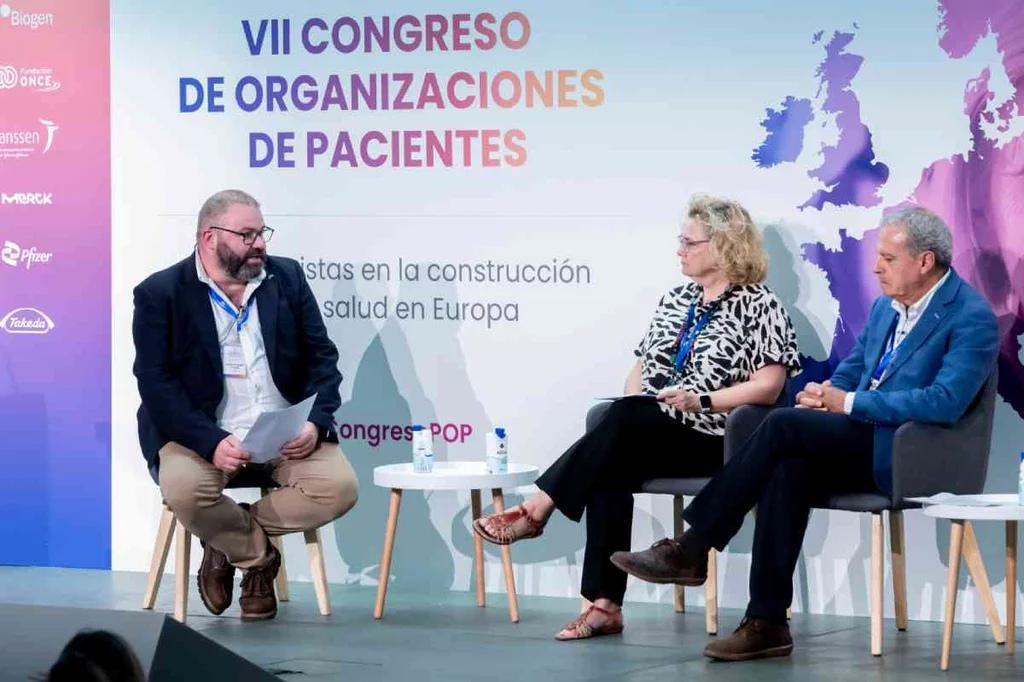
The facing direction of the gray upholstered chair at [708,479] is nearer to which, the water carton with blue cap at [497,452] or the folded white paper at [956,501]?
the water carton with blue cap

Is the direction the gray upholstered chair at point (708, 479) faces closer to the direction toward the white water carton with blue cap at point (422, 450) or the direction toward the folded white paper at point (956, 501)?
the white water carton with blue cap

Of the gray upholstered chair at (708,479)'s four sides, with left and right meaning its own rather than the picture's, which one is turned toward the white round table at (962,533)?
left

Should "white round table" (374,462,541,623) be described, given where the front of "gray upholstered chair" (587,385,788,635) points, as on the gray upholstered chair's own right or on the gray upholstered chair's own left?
on the gray upholstered chair's own right

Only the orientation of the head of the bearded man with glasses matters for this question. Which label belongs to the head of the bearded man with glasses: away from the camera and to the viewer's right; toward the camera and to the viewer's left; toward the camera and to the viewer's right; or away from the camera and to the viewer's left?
toward the camera and to the viewer's right

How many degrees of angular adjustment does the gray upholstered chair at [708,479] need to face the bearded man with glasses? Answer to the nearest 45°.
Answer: approximately 45° to its right

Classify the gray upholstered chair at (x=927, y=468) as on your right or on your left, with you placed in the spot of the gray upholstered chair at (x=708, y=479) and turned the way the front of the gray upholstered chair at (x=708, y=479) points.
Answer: on your left

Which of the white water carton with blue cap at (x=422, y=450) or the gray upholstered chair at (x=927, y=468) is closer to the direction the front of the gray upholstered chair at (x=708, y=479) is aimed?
the white water carton with blue cap

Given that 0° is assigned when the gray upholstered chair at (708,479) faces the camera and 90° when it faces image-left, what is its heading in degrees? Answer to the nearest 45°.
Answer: approximately 45°

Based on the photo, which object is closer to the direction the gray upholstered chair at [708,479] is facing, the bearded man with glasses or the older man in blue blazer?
the bearded man with glasses
